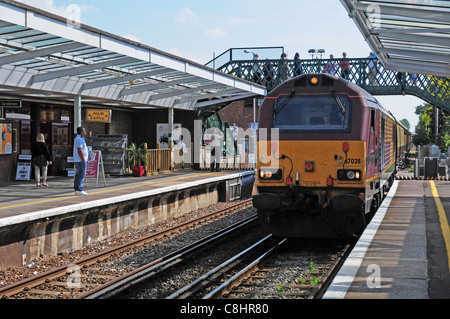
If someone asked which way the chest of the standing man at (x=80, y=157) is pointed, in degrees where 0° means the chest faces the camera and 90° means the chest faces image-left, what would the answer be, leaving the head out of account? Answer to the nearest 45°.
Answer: approximately 270°

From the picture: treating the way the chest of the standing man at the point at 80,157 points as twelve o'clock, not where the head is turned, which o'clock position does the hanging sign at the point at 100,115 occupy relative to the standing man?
The hanging sign is roughly at 9 o'clock from the standing man.

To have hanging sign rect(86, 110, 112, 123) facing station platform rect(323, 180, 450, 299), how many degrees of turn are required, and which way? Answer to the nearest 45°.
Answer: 0° — it already faces it

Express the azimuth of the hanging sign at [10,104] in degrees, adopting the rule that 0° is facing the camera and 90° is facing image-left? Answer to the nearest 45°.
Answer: approximately 0°

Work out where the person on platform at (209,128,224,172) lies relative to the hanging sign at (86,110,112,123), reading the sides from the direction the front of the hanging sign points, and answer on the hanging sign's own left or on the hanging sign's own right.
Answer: on the hanging sign's own left

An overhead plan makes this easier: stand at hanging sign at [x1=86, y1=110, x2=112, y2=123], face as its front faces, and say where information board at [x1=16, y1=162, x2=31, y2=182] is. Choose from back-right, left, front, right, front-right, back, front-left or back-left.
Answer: right

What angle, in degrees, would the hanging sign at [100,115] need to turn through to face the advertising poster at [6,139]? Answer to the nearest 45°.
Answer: approximately 90° to its right
